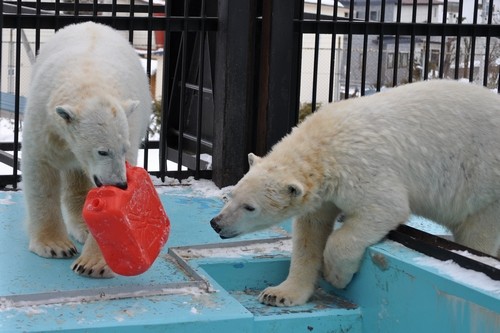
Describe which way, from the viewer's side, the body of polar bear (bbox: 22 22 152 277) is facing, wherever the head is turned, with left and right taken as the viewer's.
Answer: facing the viewer

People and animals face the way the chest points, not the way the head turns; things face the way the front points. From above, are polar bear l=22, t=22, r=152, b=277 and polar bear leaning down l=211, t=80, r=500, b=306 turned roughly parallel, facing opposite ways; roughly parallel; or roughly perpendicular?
roughly perpendicular

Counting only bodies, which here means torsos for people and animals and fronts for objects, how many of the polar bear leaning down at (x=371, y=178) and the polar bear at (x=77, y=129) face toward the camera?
1

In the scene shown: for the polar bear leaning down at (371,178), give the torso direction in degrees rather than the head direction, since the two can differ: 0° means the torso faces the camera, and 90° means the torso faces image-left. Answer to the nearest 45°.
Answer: approximately 90°

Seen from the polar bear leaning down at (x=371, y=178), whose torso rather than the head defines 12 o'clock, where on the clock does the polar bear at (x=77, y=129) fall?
The polar bear is roughly at 12 o'clock from the polar bear leaning down.

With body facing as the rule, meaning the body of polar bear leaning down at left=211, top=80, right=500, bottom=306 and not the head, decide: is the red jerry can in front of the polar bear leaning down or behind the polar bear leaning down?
in front

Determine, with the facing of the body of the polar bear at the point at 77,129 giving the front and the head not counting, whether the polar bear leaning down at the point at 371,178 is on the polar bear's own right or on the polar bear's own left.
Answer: on the polar bear's own left
